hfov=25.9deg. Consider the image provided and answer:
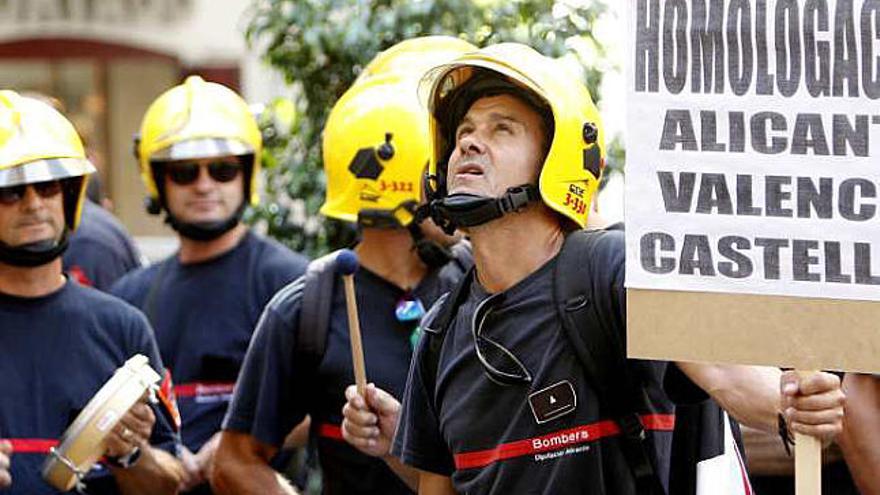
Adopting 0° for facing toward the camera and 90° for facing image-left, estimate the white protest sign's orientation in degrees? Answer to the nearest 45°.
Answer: approximately 0°
